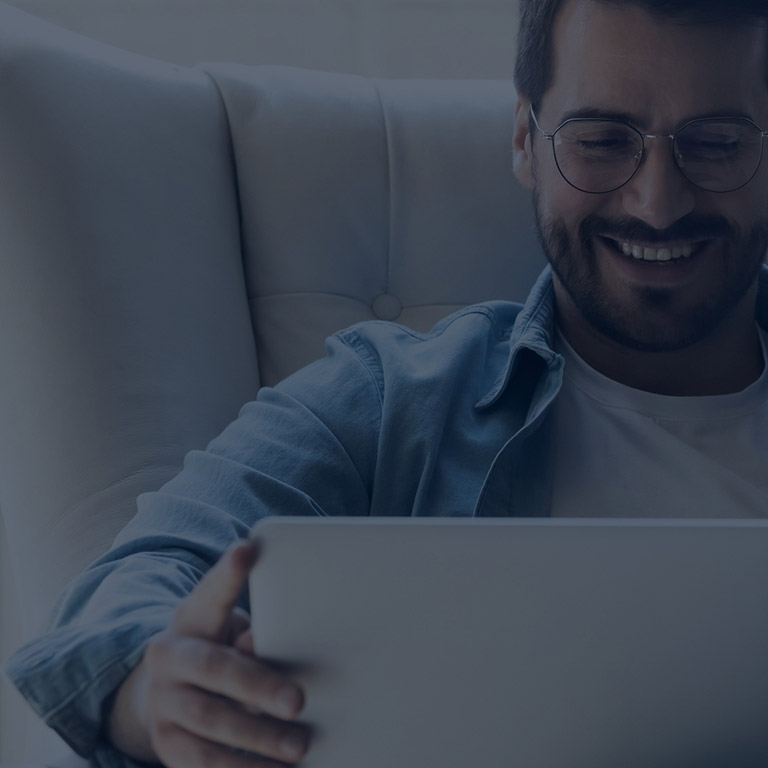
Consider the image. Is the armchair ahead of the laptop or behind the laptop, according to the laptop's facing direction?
ahead

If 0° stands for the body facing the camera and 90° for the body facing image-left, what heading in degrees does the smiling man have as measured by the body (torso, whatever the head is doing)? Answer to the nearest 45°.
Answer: approximately 0°

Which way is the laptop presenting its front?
away from the camera
